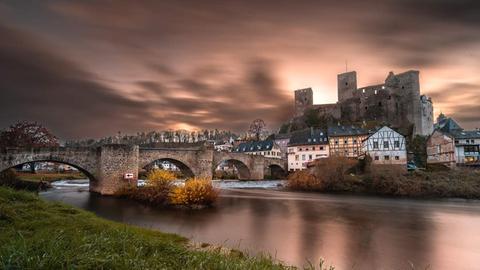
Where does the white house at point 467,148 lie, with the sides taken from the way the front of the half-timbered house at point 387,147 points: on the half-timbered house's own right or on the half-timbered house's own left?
on the half-timbered house's own left

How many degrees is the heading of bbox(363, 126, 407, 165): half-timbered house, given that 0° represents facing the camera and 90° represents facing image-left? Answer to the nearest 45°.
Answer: approximately 0°

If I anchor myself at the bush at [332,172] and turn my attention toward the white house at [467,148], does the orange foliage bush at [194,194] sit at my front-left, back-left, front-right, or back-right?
back-right

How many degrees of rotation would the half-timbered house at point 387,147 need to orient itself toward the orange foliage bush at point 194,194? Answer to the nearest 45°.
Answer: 0° — it already faces it

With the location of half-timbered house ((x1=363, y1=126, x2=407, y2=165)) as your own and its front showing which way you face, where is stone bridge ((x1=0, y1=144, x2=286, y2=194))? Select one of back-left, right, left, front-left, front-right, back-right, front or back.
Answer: front-right

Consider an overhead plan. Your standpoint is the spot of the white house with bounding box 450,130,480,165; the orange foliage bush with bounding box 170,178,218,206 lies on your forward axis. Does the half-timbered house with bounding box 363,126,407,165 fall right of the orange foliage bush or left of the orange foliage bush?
right

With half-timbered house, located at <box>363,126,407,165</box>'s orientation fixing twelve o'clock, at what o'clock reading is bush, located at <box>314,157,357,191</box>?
The bush is roughly at 1 o'clock from the half-timbered house.

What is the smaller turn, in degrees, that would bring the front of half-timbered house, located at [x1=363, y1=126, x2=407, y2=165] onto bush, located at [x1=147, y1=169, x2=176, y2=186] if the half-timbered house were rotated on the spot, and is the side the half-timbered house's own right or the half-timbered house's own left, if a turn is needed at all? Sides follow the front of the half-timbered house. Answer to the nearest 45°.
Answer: approximately 45° to the half-timbered house's own right
